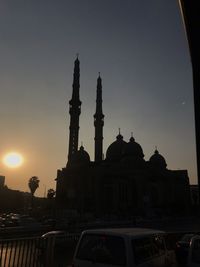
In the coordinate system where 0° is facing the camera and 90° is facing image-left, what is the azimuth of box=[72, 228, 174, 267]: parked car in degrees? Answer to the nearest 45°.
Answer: approximately 225°

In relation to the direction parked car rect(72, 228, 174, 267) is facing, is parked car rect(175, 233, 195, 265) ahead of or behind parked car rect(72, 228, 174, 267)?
ahead
